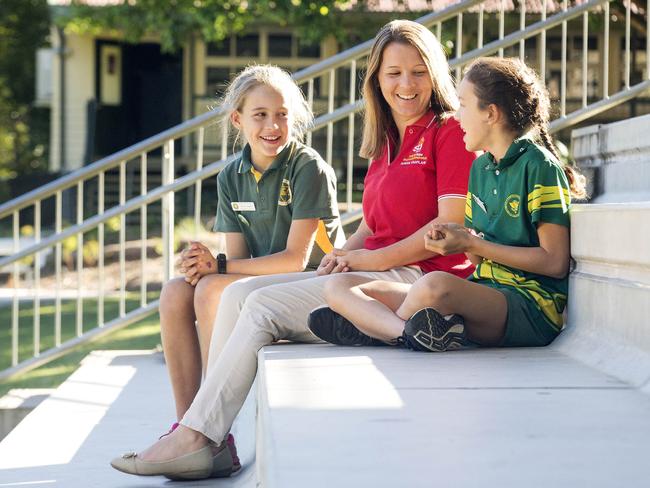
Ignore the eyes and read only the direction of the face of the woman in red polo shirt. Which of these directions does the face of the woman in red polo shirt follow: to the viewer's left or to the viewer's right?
to the viewer's right

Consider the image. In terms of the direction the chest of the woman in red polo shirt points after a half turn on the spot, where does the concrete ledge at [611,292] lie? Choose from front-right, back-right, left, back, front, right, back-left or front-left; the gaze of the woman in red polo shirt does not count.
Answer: right

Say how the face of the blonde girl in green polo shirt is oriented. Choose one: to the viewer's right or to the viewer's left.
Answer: to the viewer's right

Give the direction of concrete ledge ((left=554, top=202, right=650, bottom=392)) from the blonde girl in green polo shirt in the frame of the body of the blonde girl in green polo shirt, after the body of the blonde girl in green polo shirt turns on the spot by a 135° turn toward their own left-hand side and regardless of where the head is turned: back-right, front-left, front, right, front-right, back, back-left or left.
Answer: front-right
